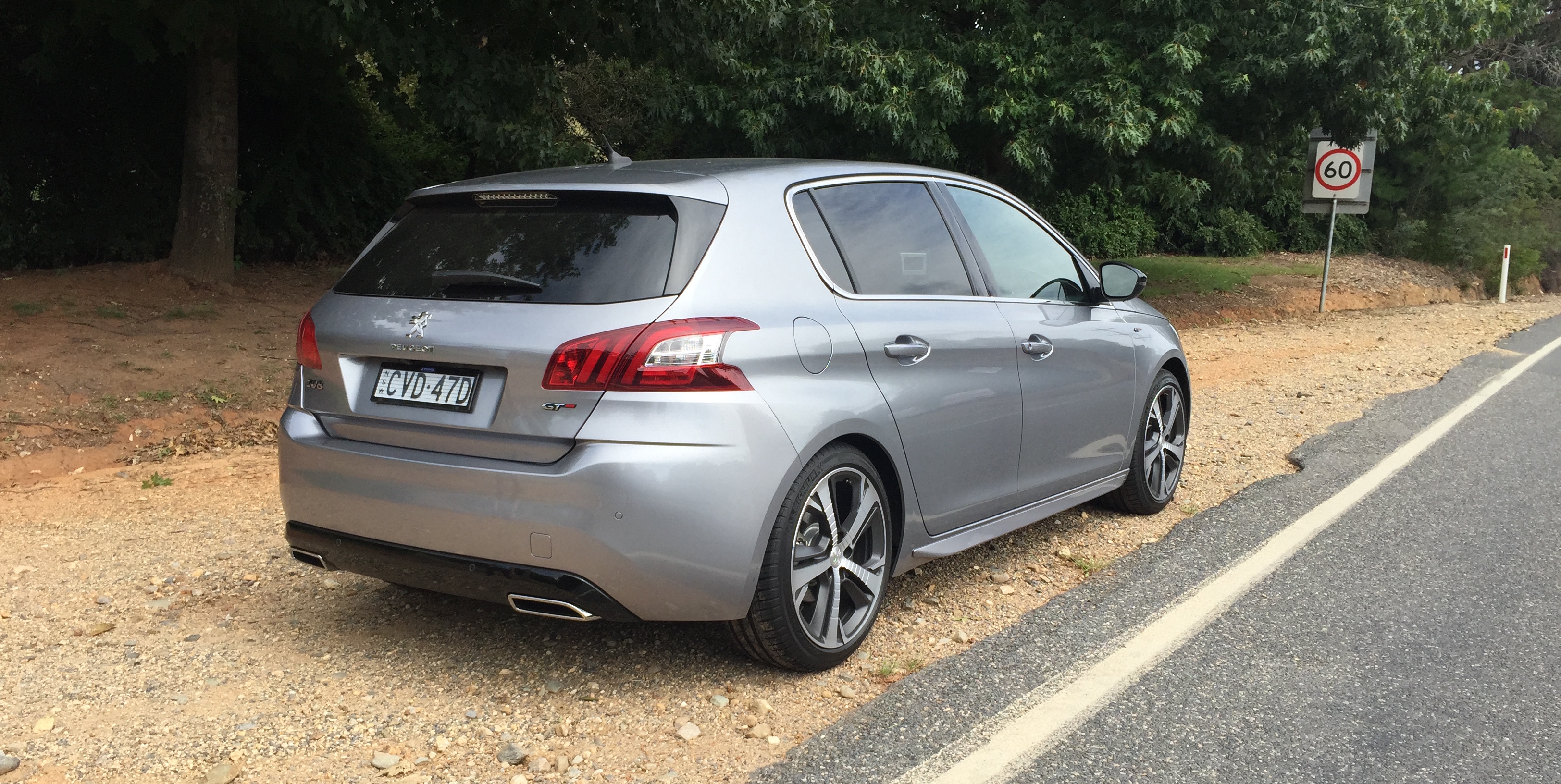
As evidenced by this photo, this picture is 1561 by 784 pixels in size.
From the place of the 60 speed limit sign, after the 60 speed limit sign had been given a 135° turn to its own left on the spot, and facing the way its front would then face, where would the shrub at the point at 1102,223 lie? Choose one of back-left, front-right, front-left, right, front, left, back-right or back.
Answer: left

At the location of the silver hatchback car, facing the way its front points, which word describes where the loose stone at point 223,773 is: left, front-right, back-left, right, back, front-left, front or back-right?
back

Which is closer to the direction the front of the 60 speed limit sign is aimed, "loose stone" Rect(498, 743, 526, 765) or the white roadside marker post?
the loose stone

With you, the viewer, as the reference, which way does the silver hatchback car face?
facing away from the viewer and to the right of the viewer

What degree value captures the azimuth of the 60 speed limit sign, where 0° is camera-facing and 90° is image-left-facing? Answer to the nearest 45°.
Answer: approximately 0°

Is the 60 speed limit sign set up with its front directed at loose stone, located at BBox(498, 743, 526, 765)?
yes
